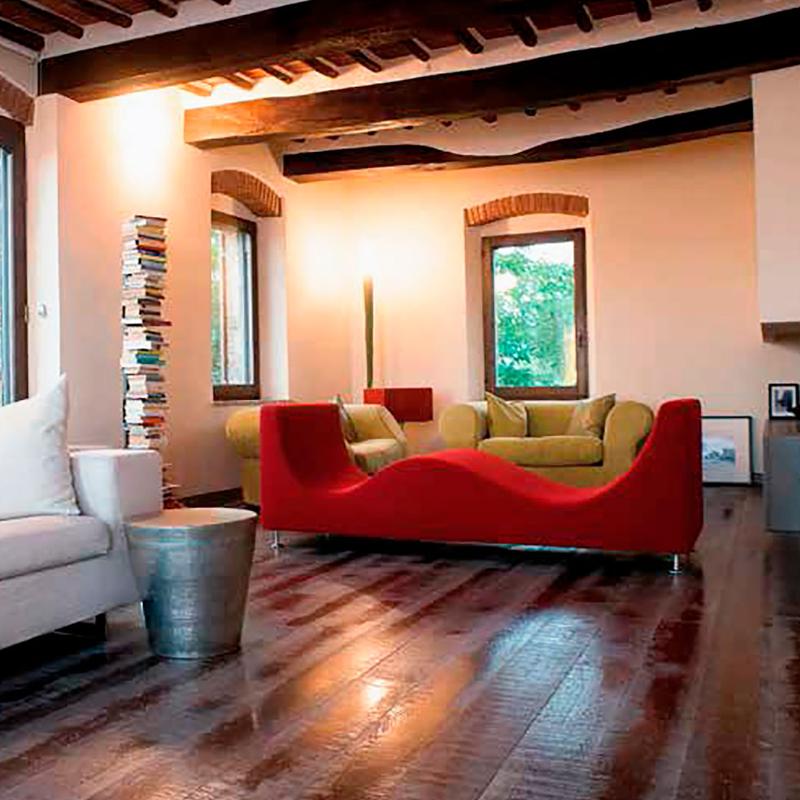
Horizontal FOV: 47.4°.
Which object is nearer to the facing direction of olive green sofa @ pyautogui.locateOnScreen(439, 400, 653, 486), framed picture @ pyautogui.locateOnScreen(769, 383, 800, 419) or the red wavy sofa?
the red wavy sofa

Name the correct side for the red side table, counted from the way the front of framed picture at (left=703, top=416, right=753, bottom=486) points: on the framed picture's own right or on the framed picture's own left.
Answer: on the framed picture's own right

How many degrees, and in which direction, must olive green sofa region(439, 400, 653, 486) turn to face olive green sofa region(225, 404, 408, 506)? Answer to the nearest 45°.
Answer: approximately 90° to its right

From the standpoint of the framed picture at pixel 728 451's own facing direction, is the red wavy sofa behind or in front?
in front

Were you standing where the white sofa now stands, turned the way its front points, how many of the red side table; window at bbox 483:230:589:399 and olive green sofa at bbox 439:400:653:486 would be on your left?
3

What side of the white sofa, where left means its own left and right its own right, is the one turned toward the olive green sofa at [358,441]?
left

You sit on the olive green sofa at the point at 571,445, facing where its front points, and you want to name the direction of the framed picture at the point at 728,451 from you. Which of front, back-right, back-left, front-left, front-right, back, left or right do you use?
back-left

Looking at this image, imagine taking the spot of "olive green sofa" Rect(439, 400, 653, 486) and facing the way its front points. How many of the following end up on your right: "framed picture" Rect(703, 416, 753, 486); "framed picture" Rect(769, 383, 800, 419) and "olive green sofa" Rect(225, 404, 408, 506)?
1

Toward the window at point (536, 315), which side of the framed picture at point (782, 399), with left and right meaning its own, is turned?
right

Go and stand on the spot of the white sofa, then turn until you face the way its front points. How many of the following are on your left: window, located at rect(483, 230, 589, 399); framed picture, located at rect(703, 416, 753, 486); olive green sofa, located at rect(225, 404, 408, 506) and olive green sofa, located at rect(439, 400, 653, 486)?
4

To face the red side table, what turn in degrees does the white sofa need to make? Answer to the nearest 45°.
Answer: approximately 90° to its left

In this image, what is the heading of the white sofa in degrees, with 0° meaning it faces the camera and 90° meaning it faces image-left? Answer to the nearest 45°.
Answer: approximately 315°
